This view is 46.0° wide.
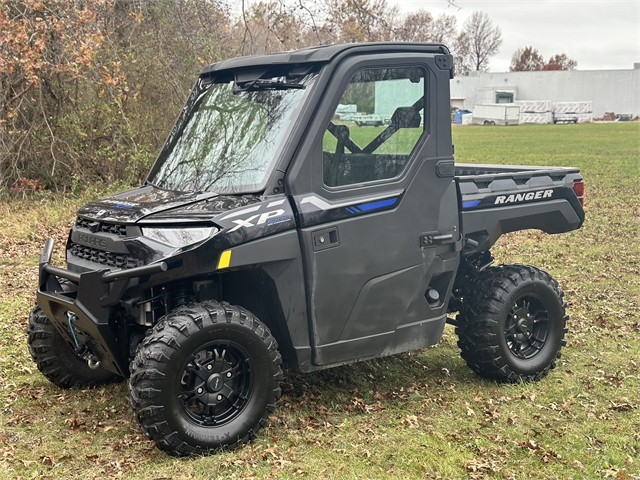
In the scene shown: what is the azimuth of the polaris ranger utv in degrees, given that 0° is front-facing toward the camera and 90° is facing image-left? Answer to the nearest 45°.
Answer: approximately 45°
